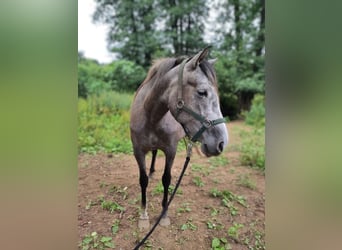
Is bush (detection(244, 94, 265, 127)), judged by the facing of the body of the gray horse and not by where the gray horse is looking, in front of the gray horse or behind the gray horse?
behind

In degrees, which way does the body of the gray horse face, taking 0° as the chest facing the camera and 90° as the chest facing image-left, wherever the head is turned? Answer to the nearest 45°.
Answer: approximately 0°

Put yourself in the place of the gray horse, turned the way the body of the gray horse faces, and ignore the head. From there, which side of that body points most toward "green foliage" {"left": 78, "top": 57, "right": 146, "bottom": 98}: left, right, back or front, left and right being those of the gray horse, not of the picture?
back

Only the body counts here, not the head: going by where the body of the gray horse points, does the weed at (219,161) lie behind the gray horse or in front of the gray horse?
behind

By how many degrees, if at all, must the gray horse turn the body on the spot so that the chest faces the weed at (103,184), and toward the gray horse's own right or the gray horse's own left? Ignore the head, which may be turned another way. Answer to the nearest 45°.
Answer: approximately 135° to the gray horse's own right

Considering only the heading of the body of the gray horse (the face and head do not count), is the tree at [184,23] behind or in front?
behind

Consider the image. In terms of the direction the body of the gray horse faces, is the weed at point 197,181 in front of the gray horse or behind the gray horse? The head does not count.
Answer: behind
